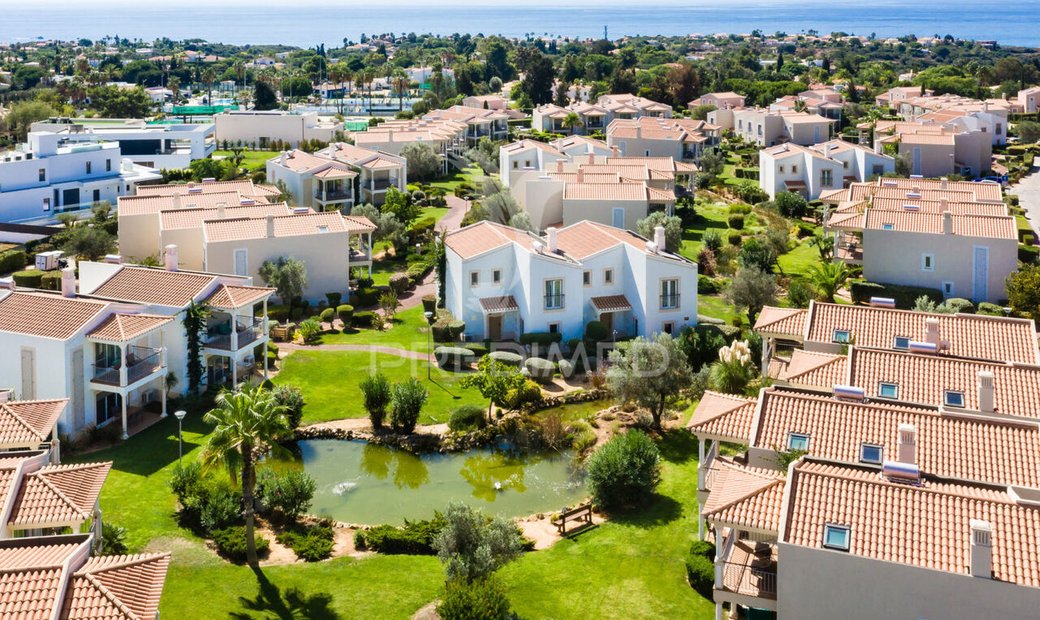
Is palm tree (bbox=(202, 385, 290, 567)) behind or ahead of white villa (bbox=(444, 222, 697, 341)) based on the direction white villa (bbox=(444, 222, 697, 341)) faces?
ahead

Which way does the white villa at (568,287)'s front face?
toward the camera

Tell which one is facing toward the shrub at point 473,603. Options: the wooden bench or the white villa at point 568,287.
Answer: the white villa

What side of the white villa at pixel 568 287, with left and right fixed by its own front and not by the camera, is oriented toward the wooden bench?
front

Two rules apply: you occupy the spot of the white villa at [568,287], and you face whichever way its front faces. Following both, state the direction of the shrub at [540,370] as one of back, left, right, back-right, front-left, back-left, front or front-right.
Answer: front

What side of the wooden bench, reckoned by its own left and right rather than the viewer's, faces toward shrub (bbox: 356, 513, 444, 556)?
left

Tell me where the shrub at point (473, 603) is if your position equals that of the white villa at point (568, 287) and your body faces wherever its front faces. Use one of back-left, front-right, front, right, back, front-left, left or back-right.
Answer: front

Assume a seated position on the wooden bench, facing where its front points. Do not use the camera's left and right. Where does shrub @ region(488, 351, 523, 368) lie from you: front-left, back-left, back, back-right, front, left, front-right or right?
front-right

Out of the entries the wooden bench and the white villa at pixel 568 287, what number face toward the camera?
1

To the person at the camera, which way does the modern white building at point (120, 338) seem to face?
facing the viewer and to the right of the viewer

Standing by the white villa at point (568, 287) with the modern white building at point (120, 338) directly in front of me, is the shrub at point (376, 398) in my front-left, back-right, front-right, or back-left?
front-left

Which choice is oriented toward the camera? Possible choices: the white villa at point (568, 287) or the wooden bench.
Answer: the white villa
